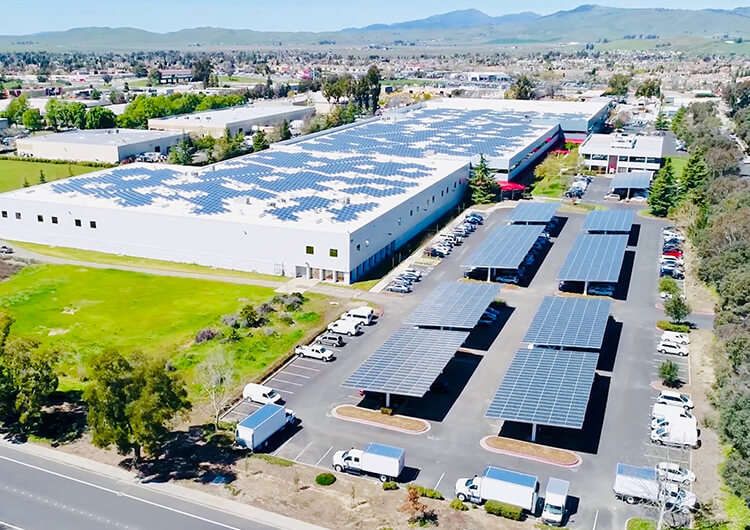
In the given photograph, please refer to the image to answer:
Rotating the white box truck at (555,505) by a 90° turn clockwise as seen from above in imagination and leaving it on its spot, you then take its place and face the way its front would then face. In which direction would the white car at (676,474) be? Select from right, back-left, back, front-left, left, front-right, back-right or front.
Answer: back-right

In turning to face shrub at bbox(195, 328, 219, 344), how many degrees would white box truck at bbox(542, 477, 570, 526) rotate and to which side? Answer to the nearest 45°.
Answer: approximately 135° to its right

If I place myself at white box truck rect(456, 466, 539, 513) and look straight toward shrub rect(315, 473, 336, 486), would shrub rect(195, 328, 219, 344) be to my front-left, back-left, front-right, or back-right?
front-right

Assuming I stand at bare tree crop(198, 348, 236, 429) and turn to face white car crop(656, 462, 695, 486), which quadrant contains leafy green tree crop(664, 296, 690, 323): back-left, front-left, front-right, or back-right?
front-left

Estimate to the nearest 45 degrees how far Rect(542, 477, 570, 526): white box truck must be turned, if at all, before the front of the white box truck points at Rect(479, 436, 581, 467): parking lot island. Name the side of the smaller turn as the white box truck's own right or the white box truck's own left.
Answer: approximately 180°

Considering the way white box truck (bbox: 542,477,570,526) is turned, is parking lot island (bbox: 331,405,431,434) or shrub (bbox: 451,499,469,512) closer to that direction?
the shrub

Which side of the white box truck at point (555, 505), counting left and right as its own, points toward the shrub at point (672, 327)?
back

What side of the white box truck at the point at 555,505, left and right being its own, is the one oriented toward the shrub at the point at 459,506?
right

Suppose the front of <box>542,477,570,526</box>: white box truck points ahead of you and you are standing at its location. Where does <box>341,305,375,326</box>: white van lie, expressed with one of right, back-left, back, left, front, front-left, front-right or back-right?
back-right

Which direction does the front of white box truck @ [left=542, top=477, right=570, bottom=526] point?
toward the camera

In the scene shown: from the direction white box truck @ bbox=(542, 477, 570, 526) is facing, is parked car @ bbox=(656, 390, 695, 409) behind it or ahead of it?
behind

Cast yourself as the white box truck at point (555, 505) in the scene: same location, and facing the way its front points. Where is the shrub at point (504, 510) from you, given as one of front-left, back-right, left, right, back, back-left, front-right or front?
right

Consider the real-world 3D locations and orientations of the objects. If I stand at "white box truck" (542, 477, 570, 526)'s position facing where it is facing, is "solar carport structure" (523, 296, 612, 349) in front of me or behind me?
behind

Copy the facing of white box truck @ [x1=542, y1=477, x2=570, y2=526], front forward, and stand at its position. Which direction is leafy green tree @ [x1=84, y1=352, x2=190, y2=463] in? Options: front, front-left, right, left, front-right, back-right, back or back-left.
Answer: right

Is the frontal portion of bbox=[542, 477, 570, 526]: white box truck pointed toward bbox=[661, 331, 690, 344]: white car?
no

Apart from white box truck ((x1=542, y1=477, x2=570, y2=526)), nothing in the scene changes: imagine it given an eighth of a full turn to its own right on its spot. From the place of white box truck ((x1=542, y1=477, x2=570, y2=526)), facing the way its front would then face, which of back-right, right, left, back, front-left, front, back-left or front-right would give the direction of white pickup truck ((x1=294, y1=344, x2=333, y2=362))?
right

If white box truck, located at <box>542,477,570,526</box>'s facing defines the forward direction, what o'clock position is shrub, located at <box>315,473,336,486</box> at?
The shrub is roughly at 3 o'clock from the white box truck.

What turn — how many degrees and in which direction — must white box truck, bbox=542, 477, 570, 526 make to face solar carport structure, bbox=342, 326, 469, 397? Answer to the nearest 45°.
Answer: approximately 135° to its right
